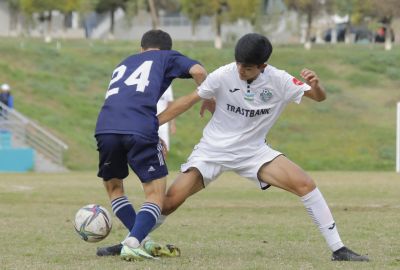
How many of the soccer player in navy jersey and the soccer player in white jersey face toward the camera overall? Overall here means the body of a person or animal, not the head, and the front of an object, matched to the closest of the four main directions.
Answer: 1

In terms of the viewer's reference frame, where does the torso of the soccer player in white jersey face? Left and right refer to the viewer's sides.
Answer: facing the viewer

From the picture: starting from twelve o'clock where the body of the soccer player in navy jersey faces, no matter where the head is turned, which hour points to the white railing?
The white railing is roughly at 10 o'clock from the soccer player in navy jersey.

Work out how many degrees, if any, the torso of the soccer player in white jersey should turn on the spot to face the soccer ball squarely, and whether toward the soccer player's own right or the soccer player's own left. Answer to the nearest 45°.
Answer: approximately 90° to the soccer player's own right

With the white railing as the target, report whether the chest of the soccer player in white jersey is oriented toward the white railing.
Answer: no

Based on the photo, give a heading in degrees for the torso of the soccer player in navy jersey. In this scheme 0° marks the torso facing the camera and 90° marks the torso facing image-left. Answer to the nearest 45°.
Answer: approximately 225°

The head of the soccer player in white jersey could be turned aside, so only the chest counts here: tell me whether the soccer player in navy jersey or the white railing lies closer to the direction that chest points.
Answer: the soccer player in navy jersey

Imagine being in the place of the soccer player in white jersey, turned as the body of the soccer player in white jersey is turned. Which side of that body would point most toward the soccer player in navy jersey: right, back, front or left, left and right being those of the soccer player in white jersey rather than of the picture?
right

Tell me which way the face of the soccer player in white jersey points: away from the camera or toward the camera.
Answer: toward the camera

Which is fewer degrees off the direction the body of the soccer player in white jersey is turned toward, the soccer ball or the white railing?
the soccer ball

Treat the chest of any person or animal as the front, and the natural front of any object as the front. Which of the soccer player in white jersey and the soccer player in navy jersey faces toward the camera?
the soccer player in white jersey
